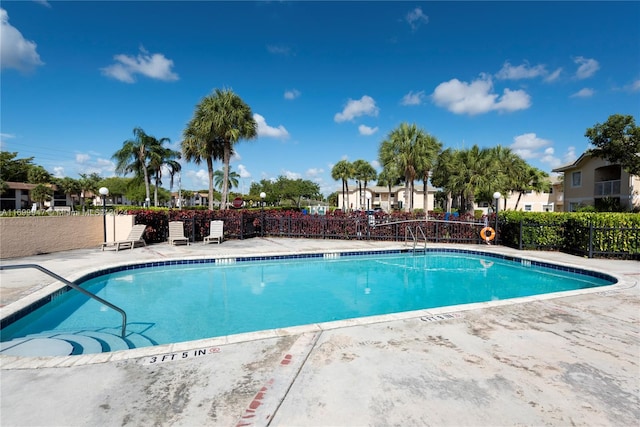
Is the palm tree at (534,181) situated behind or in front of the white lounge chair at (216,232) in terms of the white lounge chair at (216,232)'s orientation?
behind

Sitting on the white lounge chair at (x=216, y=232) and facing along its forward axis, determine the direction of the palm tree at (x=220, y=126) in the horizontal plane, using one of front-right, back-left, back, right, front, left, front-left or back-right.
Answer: back-right

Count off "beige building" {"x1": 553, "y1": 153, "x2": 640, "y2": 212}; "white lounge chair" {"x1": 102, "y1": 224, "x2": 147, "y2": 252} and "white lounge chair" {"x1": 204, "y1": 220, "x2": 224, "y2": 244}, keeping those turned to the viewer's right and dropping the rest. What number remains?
0

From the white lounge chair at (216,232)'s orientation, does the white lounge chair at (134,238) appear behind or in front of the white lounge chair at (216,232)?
in front

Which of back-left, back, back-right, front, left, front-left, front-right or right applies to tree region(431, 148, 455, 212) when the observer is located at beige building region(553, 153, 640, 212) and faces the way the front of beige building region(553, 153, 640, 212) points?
front-right

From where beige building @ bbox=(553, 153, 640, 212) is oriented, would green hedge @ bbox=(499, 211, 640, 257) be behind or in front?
in front

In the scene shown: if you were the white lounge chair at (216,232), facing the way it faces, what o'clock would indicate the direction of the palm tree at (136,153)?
The palm tree is roughly at 4 o'clock from the white lounge chair.

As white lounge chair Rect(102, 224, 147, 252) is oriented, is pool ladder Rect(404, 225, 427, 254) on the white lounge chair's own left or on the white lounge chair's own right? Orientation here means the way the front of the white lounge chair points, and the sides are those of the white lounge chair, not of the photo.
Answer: on the white lounge chair's own left

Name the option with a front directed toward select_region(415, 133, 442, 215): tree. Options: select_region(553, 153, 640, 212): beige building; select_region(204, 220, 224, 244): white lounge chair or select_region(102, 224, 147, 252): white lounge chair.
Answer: the beige building

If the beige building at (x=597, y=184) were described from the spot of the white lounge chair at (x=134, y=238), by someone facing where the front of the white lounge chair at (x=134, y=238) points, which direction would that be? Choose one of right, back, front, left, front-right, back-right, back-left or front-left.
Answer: back-left

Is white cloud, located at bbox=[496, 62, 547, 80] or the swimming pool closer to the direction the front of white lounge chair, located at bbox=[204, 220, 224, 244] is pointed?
the swimming pool

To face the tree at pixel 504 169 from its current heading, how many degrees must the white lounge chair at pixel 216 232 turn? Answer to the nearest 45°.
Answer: approximately 135° to its left

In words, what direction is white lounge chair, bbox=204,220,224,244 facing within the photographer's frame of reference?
facing the viewer and to the left of the viewer

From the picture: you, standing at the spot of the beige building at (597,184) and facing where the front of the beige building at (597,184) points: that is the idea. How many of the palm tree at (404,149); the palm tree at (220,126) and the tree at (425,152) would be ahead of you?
3

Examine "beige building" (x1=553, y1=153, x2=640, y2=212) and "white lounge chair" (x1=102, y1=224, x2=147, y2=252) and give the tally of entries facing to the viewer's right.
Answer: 0

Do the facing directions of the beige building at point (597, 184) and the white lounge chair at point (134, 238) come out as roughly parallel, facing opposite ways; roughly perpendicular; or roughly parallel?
roughly perpendicular
